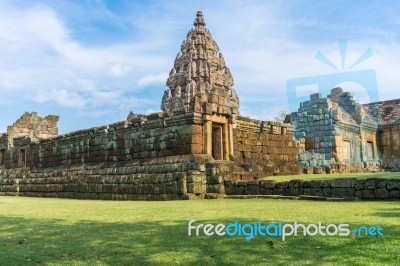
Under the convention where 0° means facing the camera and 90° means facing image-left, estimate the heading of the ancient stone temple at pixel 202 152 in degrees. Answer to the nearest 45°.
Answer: approximately 315°
